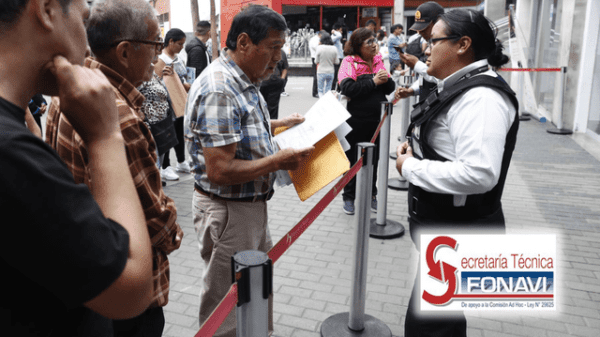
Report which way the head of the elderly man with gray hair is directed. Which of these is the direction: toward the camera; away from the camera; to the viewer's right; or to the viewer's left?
to the viewer's right

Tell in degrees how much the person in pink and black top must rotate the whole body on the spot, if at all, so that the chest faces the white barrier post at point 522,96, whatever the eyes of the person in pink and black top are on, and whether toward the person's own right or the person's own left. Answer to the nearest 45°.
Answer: approximately 90° to the person's own left

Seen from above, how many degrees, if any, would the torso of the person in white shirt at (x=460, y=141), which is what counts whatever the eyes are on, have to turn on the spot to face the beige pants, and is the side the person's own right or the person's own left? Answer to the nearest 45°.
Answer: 0° — they already face it

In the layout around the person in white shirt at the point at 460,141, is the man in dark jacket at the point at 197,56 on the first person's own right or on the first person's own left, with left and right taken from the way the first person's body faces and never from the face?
on the first person's own right

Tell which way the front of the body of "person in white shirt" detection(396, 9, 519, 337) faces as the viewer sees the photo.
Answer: to the viewer's left
